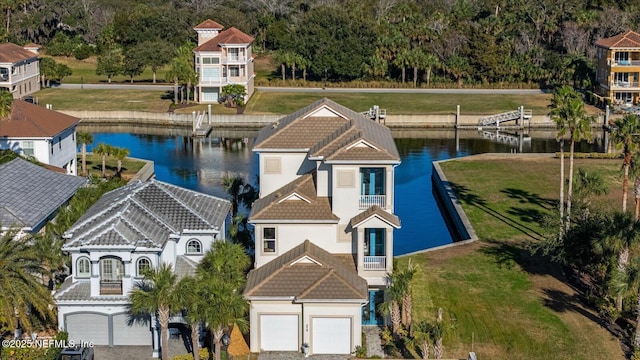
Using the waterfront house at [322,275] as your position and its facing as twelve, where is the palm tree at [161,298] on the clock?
The palm tree is roughly at 2 o'clock from the waterfront house.

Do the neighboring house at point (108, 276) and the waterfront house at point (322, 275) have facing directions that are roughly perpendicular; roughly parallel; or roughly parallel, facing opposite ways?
roughly parallel

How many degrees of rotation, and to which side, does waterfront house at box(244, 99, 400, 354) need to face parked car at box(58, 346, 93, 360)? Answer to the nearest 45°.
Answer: approximately 90° to its right

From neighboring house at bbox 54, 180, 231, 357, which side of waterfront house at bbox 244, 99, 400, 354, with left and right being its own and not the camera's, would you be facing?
right

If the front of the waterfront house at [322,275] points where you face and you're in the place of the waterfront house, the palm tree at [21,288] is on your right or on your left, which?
on your right

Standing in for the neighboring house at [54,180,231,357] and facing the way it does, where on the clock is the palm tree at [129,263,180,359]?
The palm tree is roughly at 11 o'clock from the neighboring house.

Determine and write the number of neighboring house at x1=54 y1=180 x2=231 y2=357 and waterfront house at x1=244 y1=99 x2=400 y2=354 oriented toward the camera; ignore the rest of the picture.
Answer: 2

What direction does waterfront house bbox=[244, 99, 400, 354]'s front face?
toward the camera

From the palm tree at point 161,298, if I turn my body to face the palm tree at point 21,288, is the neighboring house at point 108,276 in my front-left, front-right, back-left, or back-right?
front-right

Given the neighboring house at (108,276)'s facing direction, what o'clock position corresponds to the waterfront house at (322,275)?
The waterfront house is roughly at 9 o'clock from the neighboring house.
